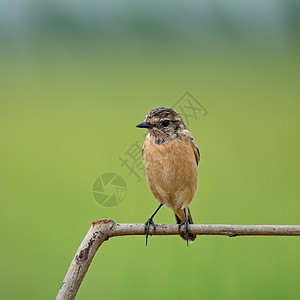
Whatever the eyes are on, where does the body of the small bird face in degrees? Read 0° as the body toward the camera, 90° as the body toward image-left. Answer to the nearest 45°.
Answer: approximately 45°
